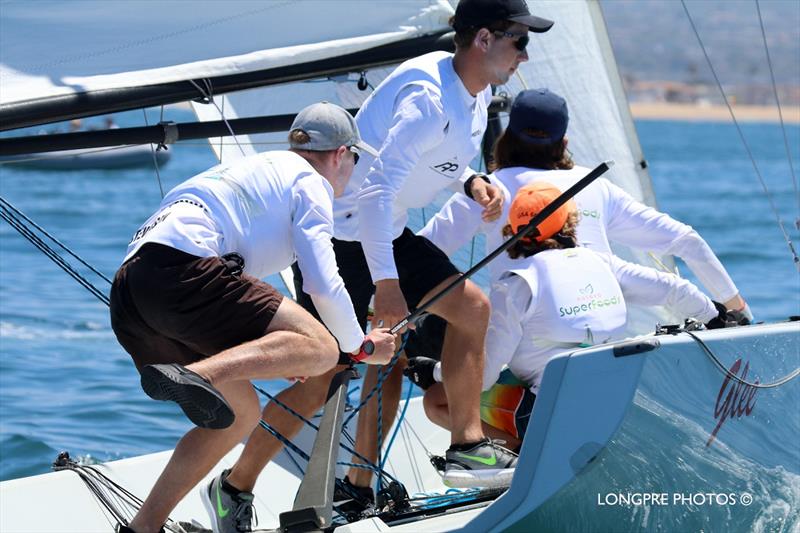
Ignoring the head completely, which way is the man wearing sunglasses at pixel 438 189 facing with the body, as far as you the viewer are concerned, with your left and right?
facing to the right of the viewer

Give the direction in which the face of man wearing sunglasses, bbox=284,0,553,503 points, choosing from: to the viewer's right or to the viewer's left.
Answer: to the viewer's right

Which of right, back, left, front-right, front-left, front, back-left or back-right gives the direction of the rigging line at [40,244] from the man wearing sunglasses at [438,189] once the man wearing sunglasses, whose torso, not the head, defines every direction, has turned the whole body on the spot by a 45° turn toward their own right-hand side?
back-right
